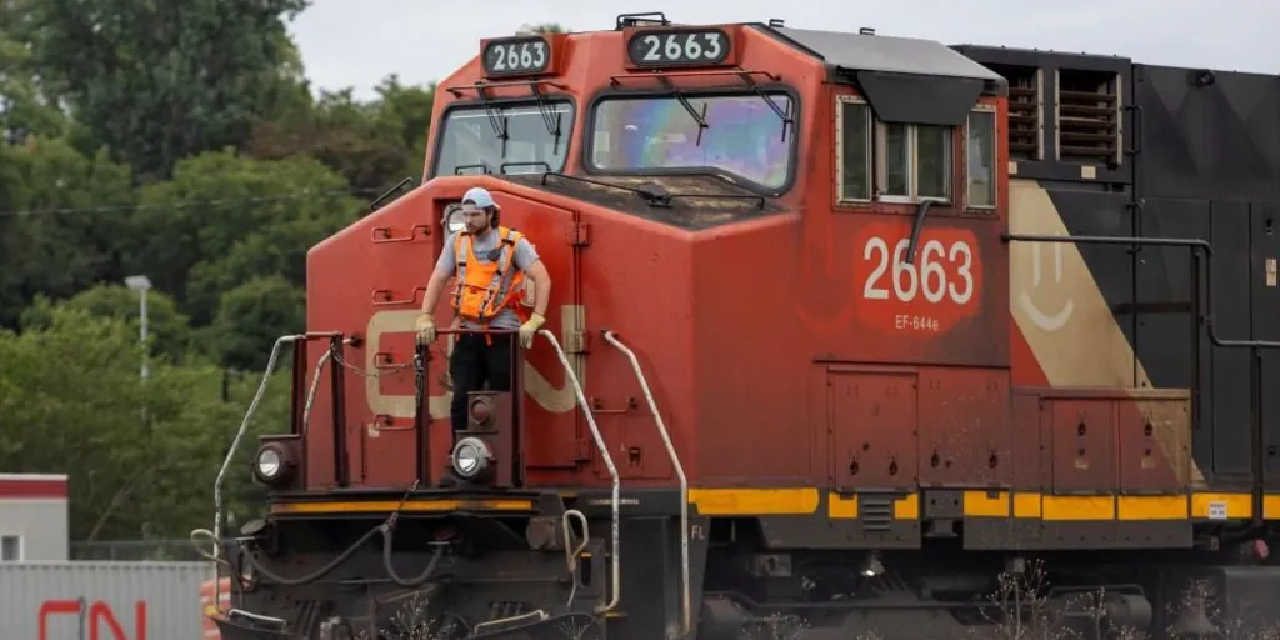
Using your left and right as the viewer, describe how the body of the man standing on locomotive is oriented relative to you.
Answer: facing the viewer and to the left of the viewer

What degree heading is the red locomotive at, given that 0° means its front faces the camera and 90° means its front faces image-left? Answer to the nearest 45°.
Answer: approximately 45°

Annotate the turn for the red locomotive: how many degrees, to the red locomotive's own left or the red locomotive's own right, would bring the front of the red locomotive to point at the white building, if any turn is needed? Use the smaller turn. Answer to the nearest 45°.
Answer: approximately 90° to the red locomotive's own right

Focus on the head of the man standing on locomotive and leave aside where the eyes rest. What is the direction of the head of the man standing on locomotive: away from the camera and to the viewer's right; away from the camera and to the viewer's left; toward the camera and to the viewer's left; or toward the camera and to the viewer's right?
toward the camera and to the viewer's left

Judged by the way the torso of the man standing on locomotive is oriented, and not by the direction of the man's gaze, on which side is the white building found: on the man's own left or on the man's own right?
on the man's own right
